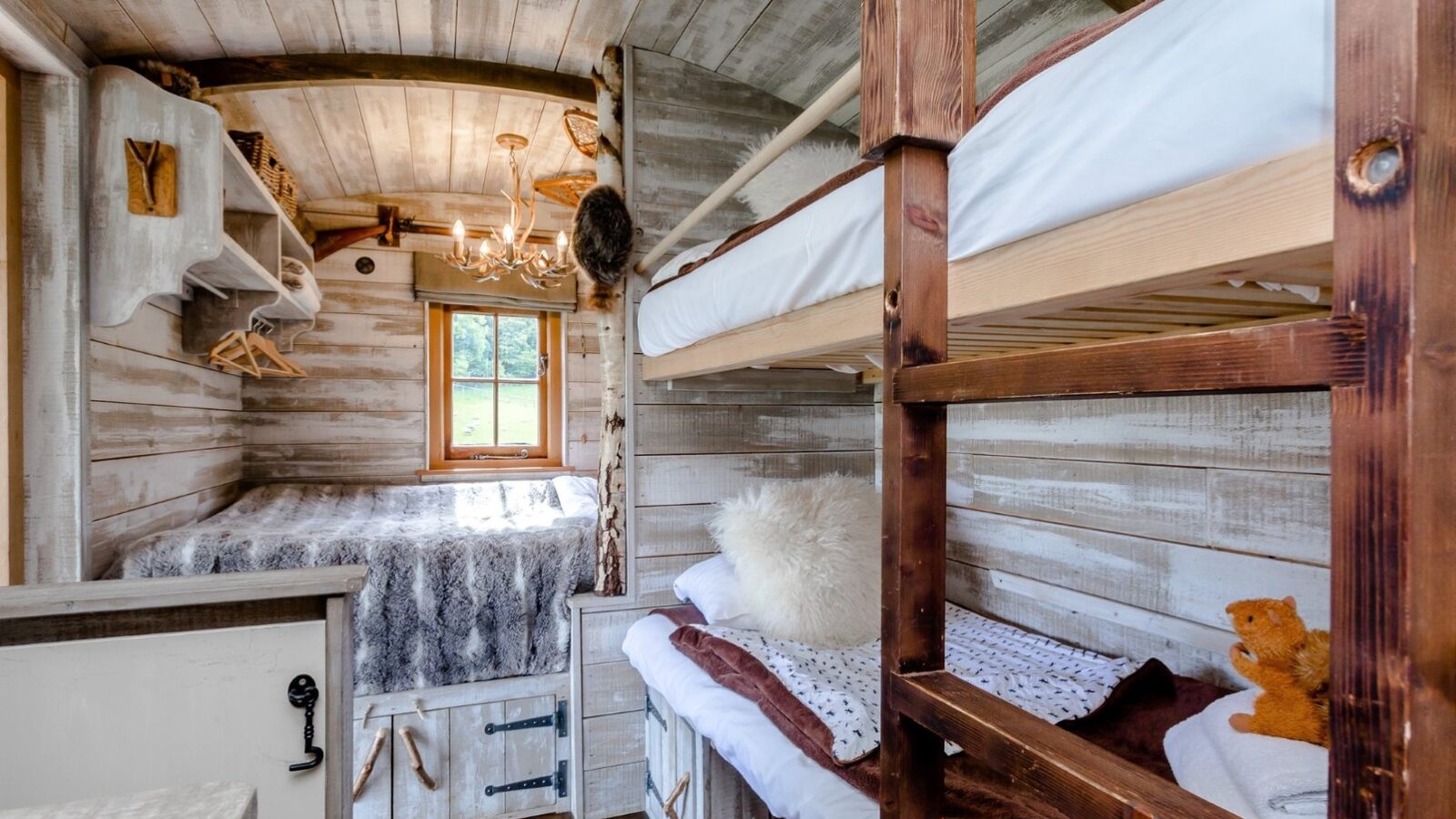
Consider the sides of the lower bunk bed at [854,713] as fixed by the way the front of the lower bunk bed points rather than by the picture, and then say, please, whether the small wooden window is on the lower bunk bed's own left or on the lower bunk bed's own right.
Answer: on the lower bunk bed's own right

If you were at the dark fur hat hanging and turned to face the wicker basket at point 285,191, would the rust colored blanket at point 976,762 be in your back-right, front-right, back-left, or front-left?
back-left

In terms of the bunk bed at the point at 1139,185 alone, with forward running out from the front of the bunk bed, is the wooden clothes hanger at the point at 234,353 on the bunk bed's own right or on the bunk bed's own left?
on the bunk bed's own right

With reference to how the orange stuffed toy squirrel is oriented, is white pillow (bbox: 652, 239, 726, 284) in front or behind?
in front

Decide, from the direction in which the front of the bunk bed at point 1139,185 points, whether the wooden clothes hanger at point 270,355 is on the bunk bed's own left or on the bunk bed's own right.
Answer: on the bunk bed's own right

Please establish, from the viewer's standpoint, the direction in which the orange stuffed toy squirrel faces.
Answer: facing to the left of the viewer
